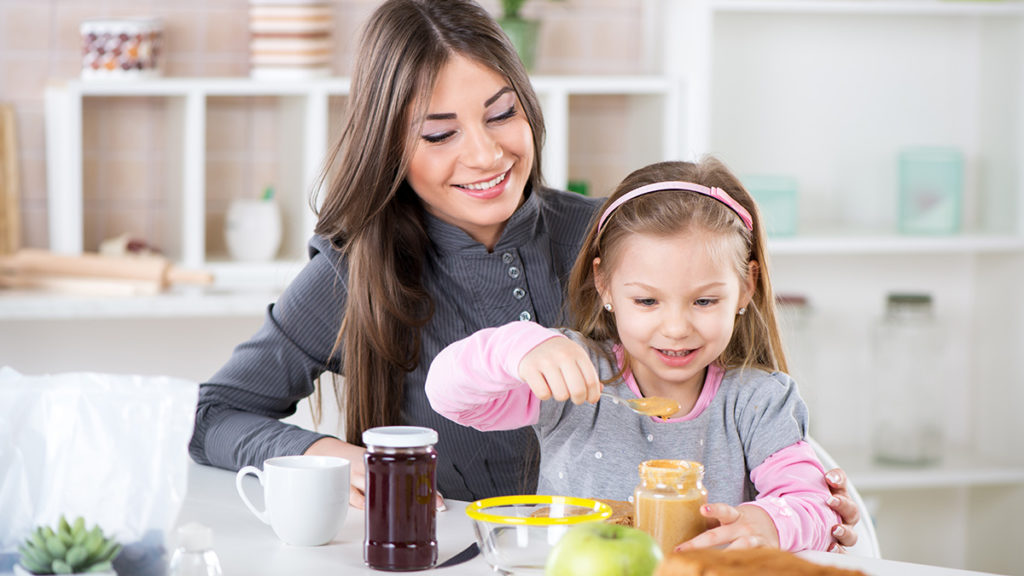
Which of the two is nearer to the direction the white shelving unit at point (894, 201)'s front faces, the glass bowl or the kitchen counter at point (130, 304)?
the glass bowl

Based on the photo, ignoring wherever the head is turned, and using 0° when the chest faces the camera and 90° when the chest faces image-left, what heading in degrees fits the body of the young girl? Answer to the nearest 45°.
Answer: approximately 0°

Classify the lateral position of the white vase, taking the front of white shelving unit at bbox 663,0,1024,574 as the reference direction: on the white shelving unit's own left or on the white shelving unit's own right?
on the white shelving unit's own right

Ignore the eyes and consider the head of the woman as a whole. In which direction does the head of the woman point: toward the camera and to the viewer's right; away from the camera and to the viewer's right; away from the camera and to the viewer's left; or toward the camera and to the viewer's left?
toward the camera and to the viewer's right

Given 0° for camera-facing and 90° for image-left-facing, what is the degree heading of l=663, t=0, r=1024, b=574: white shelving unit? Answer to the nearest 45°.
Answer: approximately 0°

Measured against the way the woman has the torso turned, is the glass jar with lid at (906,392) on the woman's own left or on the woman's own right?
on the woman's own left

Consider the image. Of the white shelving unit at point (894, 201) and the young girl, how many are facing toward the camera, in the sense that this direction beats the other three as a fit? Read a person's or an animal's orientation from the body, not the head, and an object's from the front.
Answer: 2

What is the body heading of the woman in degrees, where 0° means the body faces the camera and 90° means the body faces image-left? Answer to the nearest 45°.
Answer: approximately 315°

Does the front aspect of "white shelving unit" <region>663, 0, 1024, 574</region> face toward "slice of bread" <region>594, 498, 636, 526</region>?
yes

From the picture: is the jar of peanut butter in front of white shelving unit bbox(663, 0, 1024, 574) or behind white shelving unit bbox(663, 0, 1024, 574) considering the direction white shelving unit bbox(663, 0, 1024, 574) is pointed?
in front
